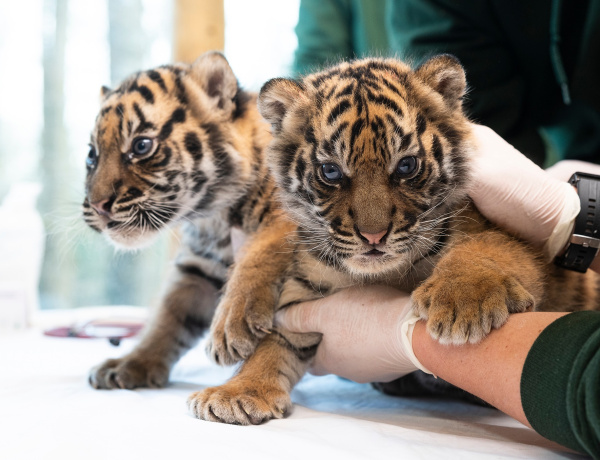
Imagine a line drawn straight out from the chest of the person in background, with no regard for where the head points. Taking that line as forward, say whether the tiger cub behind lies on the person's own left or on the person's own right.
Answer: on the person's own right

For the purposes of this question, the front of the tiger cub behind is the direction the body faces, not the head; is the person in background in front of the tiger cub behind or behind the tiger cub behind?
behind

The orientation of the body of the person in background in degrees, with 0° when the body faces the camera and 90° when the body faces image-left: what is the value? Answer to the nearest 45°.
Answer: approximately 0°

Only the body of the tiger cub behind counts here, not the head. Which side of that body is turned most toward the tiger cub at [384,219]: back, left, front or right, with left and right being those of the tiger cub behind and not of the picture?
left
